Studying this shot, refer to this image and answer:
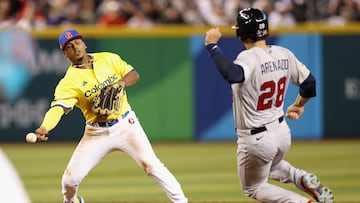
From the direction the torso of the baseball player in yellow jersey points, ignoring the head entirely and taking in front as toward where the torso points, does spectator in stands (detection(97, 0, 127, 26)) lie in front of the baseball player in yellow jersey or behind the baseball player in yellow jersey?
behind

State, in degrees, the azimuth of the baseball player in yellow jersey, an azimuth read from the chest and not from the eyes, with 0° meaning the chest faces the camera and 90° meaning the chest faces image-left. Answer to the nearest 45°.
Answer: approximately 0°

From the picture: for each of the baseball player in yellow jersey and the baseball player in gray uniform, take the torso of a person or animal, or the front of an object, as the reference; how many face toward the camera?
1

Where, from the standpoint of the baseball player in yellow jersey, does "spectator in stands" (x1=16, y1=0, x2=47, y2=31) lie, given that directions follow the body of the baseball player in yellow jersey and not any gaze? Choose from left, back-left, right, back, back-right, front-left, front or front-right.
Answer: back
